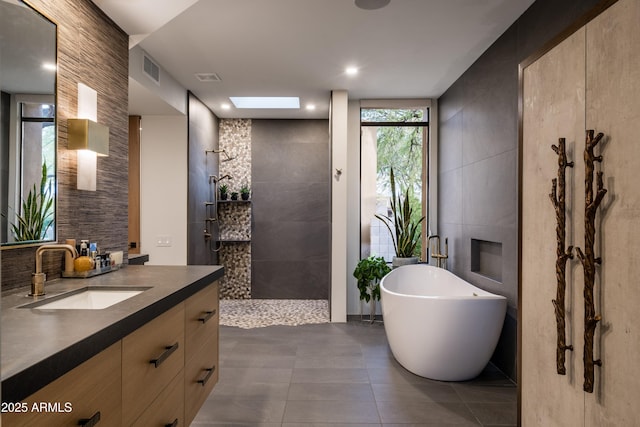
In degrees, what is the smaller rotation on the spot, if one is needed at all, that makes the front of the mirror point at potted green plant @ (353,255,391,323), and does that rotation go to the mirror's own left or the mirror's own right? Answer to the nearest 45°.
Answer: approximately 45° to the mirror's own left

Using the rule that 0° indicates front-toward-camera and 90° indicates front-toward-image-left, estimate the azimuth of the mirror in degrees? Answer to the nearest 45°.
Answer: approximately 315°

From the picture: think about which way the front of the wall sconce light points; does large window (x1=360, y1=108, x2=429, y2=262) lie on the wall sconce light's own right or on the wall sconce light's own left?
on the wall sconce light's own left

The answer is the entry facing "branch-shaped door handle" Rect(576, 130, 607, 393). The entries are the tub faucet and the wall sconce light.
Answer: the wall sconce light

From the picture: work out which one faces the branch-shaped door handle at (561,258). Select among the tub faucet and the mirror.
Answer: the mirror
